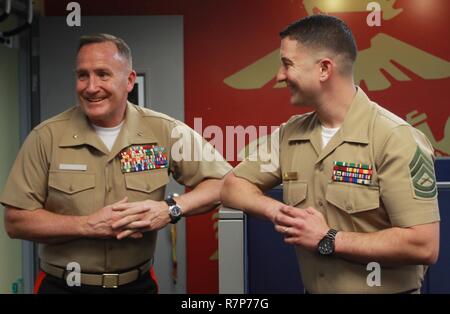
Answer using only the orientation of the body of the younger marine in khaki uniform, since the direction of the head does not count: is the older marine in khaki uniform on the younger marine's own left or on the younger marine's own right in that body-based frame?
on the younger marine's own right

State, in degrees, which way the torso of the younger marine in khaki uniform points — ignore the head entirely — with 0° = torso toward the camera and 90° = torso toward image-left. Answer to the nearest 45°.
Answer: approximately 45°

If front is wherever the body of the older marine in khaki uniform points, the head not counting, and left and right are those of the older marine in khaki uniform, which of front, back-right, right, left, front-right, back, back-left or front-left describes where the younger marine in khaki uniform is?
front-left

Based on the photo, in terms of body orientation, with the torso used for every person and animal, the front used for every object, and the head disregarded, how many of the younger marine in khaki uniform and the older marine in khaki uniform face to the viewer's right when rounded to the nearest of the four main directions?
0

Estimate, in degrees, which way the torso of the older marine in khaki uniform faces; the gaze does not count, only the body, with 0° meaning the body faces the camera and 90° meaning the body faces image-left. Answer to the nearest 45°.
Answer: approximately 0°
